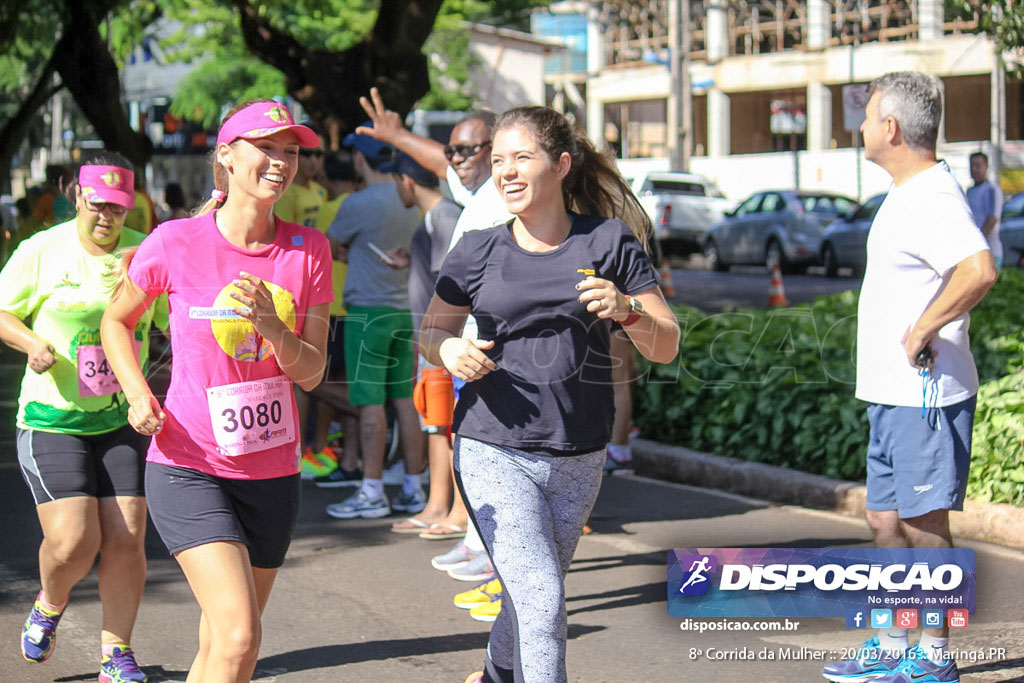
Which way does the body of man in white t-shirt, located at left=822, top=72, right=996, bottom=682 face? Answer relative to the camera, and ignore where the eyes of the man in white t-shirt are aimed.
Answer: to the viewer's left

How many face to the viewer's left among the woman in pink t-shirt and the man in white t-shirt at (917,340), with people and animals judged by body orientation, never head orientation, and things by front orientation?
1

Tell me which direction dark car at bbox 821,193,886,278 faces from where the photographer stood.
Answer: facing the viewer and to the left of the viewer

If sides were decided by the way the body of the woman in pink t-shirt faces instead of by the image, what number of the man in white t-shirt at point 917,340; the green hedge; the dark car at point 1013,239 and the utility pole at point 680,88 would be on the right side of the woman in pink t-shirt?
0

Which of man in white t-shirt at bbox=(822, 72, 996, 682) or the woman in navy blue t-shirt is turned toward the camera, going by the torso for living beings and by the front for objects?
the woman in navy blue t-shirt

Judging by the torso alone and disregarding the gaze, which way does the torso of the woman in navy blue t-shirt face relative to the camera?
toward the camera

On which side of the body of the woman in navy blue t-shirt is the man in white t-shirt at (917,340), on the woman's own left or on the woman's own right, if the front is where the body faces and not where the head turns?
on the woman's own left

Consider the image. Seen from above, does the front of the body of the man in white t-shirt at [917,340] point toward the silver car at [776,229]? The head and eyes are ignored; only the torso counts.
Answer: no

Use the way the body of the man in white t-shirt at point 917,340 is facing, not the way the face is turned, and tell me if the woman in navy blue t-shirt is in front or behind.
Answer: in front

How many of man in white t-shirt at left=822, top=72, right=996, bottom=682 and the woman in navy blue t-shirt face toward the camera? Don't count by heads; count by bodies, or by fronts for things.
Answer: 1

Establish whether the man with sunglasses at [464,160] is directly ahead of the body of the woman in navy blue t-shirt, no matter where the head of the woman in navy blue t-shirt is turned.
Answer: no

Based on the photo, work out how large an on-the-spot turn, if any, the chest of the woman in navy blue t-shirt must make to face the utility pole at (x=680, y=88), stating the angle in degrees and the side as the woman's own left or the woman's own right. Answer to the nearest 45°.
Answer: approximately 180°

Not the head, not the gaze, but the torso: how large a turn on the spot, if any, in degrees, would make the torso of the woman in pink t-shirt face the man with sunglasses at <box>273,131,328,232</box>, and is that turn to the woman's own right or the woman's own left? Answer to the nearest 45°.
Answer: approximately 135° to the woman's own left

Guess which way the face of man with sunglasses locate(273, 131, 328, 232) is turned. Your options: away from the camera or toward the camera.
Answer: toward the camera

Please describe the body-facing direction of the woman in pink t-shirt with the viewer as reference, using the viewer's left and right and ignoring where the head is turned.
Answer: facing the viewer and to the right of the viewer

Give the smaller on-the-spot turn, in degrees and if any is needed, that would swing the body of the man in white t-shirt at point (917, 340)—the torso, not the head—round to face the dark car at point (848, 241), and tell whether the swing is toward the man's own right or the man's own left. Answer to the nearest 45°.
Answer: approximately 90° to the man's own right
